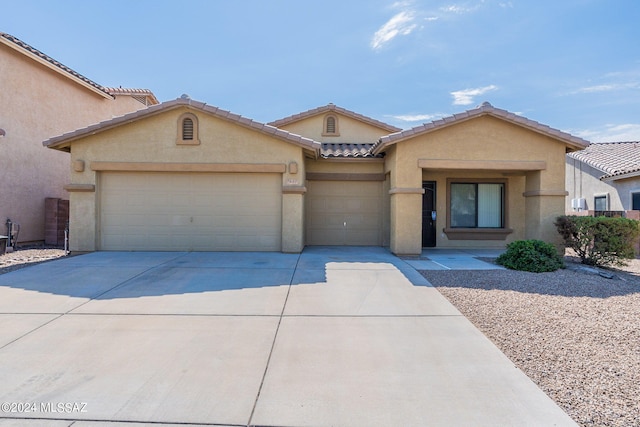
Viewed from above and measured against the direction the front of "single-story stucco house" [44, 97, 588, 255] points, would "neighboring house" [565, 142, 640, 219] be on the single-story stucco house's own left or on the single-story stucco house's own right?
on the single-story stucco house's own left

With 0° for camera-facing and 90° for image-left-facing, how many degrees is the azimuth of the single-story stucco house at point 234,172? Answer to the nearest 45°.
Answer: approximately 0°

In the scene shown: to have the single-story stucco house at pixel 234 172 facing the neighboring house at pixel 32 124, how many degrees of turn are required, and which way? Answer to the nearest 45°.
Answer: approximately 90° to its right

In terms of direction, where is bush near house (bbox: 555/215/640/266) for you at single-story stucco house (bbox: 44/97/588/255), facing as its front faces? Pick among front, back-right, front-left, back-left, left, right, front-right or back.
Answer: left

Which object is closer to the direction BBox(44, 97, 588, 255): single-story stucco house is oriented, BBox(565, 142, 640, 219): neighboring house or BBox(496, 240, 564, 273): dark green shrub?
the dark green shrub

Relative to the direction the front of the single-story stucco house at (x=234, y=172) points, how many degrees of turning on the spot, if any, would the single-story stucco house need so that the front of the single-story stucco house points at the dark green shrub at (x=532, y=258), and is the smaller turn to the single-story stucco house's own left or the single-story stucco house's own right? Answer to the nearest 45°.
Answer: approximately 90° to the single-story stucco house's own left

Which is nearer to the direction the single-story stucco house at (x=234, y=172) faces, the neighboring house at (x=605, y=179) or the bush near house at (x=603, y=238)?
the bush near house

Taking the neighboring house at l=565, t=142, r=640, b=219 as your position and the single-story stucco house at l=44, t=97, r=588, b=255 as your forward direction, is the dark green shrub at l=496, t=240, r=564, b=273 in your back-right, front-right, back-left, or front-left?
front-left

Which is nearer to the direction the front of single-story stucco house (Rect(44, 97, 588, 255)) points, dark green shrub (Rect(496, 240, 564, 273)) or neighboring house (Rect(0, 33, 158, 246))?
the dark green shrub
